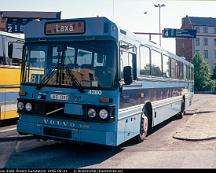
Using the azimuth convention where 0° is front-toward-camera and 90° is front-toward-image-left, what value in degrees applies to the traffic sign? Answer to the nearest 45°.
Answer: approximately 0°

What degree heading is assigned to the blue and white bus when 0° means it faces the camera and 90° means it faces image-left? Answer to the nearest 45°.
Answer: approximately 45°

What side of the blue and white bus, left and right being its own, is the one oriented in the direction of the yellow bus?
right

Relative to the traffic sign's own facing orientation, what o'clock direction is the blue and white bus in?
The blue and white bus is roughly at 12 o'clock from the traffic sign.
